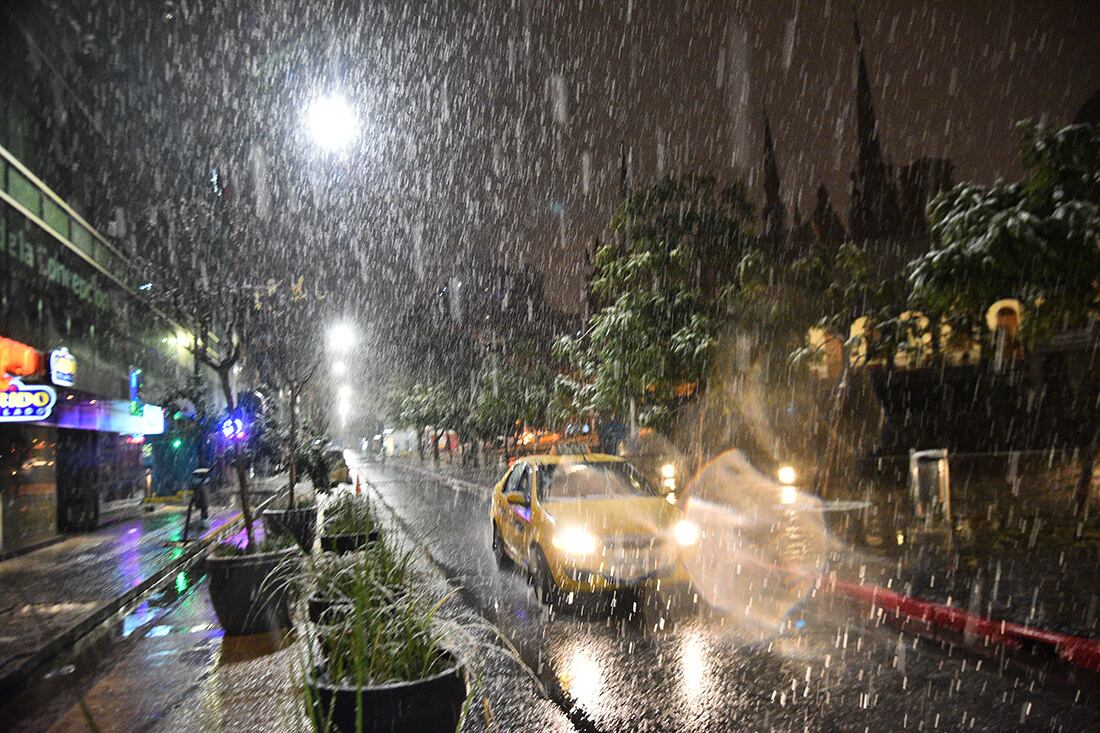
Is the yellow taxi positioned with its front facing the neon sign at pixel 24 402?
no

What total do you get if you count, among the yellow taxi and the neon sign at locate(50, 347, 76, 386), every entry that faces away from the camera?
0

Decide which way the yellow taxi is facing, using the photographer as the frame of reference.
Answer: facing the viewer and to the right of the viewer

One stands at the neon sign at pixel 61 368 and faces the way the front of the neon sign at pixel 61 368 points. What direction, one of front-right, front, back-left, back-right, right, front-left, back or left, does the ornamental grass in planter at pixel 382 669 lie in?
front-right

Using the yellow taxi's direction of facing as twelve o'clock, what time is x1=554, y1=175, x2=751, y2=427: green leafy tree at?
The green leafy tree is roughly at 8 o'clock from the yellow taxi.

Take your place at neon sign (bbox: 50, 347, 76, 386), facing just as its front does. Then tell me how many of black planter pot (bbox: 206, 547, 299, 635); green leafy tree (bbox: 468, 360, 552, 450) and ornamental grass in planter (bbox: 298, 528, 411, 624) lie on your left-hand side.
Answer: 1

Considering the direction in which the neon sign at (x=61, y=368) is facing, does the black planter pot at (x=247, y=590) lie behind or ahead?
ahead

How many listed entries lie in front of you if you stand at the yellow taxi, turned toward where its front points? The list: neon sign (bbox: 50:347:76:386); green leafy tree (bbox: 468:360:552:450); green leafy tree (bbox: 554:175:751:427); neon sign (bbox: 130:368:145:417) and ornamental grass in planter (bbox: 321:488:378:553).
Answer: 0

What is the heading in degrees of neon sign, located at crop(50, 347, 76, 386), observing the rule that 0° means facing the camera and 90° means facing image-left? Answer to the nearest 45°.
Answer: approximately 315°

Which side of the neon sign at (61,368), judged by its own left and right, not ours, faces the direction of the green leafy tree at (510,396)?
left

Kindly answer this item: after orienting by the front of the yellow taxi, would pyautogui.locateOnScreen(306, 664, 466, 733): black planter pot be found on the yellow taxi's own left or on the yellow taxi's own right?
on the yellow taxi's own right

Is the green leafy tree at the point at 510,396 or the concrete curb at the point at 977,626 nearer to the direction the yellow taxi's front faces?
the concrete curb
